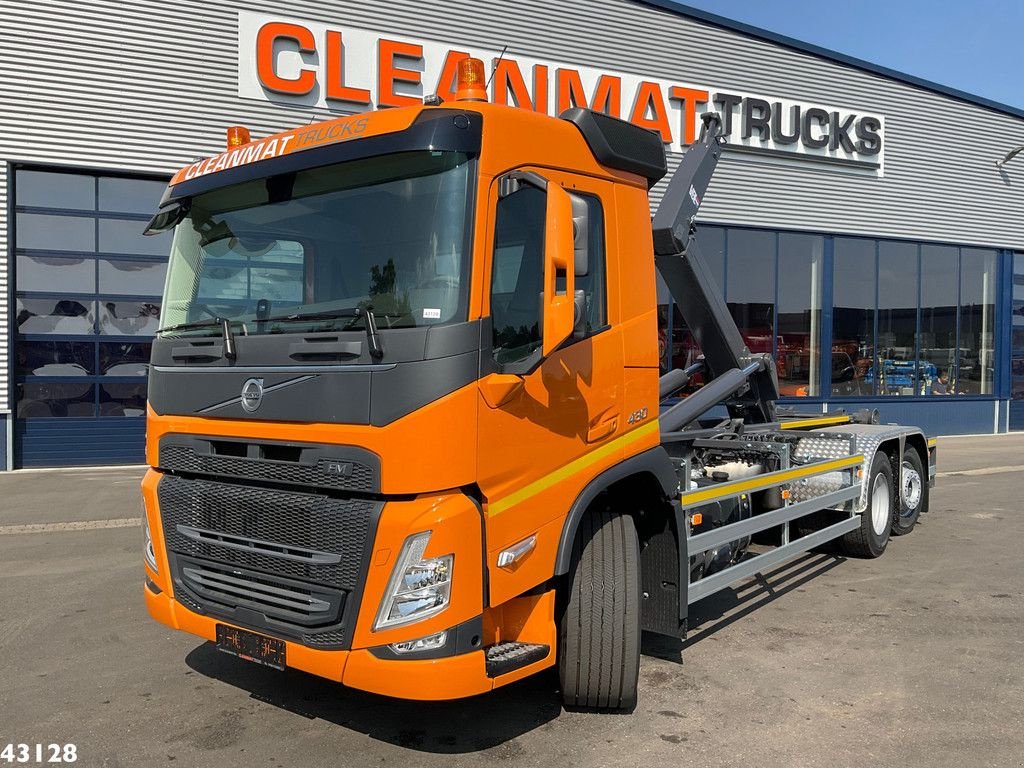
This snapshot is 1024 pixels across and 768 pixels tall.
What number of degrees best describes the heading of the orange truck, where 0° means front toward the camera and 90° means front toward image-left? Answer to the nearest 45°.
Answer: approximately 45°
